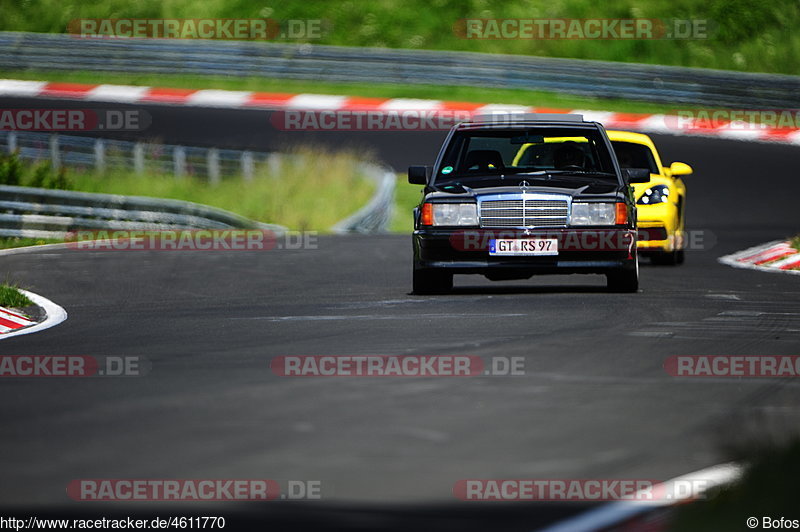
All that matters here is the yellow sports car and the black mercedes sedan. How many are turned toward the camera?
2

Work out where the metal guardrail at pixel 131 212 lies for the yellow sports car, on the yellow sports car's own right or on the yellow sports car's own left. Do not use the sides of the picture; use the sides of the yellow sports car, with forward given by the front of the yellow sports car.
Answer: on the yellow sports car's own right

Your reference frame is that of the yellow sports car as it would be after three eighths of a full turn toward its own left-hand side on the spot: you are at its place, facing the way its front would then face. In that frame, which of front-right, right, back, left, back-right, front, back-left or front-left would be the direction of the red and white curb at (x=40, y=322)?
back

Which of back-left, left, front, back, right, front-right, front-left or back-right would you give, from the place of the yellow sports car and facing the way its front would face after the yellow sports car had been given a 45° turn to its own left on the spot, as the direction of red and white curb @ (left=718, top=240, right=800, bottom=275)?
left

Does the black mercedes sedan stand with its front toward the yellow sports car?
no

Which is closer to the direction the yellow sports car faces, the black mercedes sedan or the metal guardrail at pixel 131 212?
the black mercedes sedan

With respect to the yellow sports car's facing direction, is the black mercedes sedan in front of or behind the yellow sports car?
in front

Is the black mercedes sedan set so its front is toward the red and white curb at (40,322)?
no

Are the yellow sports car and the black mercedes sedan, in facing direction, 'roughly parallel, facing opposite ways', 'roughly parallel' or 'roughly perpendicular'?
roughly parallel

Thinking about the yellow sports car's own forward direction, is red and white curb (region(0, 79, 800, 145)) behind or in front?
behind

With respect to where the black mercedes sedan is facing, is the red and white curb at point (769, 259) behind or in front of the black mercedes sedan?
behind

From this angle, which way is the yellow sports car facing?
toward the camera

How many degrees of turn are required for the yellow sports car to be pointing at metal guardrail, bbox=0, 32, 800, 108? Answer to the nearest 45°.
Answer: approximately 180°

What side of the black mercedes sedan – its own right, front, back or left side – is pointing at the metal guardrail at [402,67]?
back
